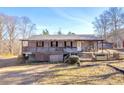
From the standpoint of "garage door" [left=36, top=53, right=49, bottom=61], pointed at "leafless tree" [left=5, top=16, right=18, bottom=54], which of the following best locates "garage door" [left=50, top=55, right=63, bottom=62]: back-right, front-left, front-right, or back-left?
back-right

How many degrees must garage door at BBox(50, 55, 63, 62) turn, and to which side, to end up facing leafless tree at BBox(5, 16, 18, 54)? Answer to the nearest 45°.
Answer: approximately 90° to its right

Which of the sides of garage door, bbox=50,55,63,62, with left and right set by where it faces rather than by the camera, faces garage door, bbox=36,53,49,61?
right

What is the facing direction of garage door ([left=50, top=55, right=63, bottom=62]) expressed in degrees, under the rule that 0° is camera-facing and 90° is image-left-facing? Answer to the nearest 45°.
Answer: approximately 0°
